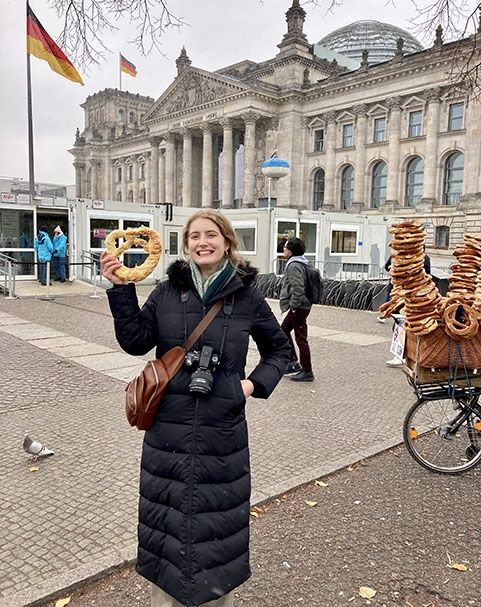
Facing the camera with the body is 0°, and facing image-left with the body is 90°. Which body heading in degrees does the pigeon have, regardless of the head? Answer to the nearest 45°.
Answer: approximately 90°

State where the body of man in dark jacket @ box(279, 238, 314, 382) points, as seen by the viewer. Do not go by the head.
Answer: to the viewer's left

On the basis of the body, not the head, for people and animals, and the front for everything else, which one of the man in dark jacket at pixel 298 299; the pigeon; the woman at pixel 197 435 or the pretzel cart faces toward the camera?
the woman

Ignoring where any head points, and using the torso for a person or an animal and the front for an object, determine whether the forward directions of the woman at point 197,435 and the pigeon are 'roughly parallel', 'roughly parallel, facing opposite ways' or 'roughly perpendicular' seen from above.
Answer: roughly perpendicular

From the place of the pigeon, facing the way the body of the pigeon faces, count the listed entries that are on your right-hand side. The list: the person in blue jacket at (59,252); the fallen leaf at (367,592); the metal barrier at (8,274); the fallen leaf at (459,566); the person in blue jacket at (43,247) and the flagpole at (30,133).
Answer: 4

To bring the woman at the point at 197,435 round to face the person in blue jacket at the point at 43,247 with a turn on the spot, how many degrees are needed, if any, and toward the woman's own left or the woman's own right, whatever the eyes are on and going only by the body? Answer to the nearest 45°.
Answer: approximately 180°

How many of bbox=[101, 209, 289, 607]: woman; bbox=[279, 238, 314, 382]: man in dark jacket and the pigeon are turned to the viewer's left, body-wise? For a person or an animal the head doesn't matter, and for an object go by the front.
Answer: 2

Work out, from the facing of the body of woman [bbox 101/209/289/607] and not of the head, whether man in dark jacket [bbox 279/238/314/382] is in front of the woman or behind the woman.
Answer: behind

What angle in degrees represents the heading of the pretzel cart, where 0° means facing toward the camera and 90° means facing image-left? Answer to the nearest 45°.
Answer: approximately 270°

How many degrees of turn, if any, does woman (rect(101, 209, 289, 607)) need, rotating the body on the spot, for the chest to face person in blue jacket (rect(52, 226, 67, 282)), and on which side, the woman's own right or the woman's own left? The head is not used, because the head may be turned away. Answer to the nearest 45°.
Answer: approximately 180°
